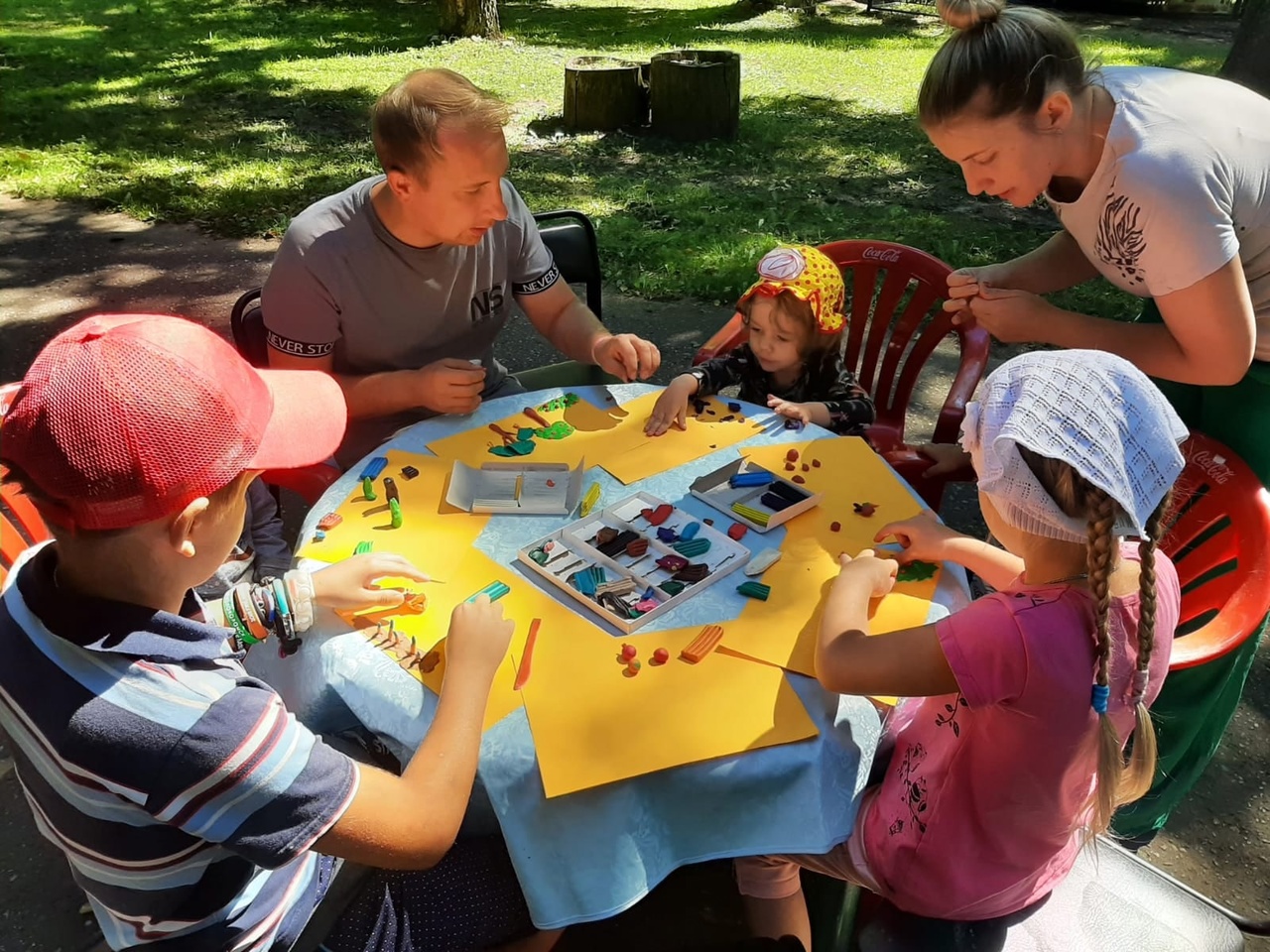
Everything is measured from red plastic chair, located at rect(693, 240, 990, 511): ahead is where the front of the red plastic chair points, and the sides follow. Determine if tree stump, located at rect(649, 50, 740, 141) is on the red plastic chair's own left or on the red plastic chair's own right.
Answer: on the red plastic chair's own right

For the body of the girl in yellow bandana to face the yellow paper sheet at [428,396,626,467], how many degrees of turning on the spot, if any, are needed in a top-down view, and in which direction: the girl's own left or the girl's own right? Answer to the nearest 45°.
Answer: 0° — they already face it

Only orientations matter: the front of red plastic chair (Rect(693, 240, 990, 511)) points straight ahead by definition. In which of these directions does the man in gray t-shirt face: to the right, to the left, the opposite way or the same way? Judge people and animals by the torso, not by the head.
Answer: to the left

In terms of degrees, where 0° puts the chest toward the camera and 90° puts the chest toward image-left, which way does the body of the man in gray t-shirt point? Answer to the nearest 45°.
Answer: approximately 315°

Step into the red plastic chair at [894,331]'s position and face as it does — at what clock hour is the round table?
The round table is roughly at 11 o'clock from the red plastic chair.

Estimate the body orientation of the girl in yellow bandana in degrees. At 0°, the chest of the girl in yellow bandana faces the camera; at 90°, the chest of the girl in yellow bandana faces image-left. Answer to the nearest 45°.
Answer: approximately 45°

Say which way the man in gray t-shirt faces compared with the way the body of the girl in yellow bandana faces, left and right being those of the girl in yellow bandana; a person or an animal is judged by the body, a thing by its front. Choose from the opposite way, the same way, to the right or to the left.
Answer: to the left

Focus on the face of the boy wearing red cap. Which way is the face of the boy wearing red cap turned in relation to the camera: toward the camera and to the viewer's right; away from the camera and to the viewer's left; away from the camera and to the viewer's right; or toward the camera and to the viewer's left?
away from the camera and to the viewer's right

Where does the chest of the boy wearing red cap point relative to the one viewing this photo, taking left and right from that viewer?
facing away from the viewer and to the right of the viewer

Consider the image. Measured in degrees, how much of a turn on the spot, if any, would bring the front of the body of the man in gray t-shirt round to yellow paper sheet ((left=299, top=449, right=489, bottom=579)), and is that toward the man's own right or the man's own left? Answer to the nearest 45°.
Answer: approximately 45° to the man's own right

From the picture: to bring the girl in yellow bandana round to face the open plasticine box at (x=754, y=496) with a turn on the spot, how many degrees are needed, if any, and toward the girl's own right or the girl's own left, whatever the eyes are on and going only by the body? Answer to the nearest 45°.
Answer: approximately 45° to the girl's own left

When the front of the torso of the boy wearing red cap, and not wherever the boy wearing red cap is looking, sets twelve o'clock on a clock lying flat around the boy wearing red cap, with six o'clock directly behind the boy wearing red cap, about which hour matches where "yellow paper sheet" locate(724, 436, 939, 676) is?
The yellow paper sheet is roughly at 1 o'clock from the boy wearing red cap.
